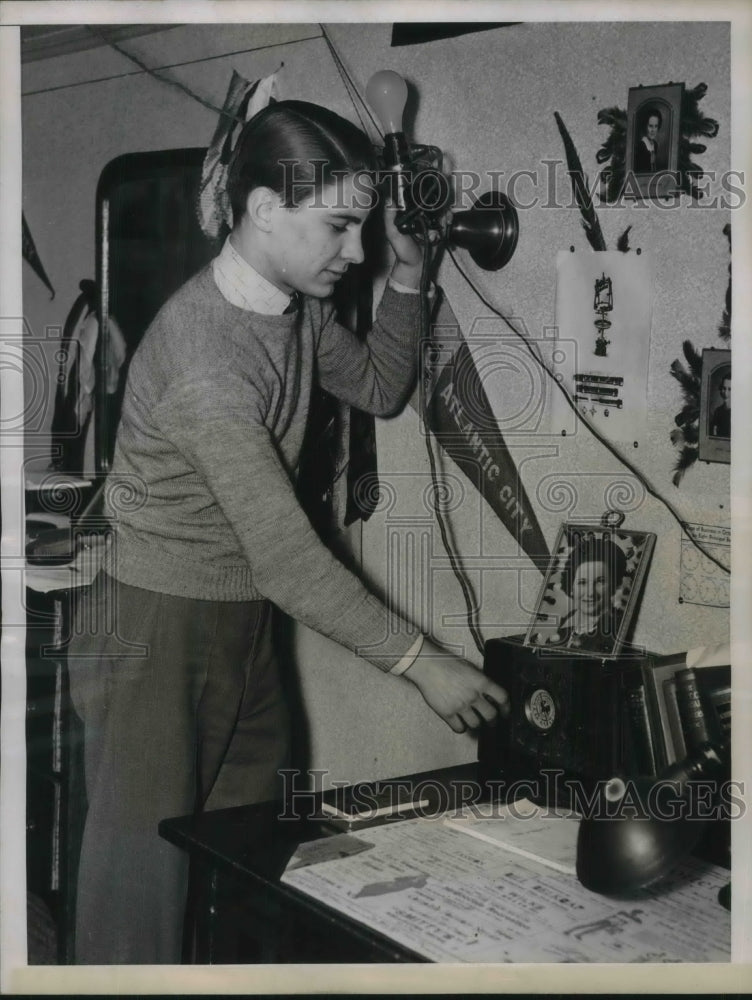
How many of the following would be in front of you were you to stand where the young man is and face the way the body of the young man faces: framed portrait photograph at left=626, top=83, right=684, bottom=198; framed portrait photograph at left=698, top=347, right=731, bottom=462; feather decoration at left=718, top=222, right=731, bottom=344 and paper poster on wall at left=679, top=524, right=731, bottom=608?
4

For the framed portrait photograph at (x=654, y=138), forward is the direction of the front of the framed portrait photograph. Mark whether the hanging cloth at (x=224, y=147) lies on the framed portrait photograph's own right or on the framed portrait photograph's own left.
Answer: on the framed portrait photograph's own right

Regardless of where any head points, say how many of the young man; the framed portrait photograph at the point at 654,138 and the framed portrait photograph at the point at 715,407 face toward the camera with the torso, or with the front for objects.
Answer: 2

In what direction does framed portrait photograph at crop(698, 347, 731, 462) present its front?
toward the camera

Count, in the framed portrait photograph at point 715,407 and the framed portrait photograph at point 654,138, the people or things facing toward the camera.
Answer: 2

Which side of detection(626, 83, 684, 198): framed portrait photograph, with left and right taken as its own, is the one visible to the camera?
front

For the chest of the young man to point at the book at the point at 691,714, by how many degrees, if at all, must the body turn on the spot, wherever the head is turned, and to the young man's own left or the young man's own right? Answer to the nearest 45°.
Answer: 0° — they already face it

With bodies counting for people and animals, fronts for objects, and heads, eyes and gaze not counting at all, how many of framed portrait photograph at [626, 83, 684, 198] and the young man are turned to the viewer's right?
1

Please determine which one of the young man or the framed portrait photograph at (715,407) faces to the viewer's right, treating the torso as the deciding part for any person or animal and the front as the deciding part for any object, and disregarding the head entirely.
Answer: the young man

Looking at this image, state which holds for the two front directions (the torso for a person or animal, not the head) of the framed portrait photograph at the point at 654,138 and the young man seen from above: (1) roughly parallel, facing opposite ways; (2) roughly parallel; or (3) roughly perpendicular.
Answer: roughly perpendicular

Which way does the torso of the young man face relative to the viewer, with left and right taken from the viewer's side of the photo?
facing to the right of the viewer
